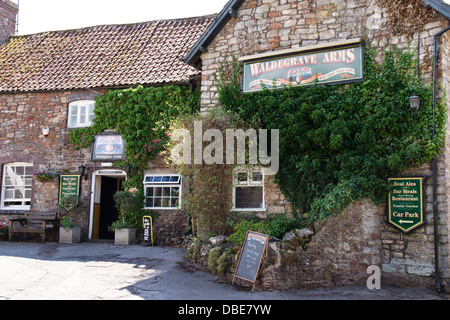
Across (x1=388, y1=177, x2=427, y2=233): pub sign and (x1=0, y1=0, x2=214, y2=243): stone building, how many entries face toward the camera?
2

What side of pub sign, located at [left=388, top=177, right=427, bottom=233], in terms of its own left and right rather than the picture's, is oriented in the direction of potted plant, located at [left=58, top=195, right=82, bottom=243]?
right

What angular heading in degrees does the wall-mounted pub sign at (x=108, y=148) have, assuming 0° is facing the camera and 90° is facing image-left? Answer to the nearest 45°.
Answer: approximately 0°
